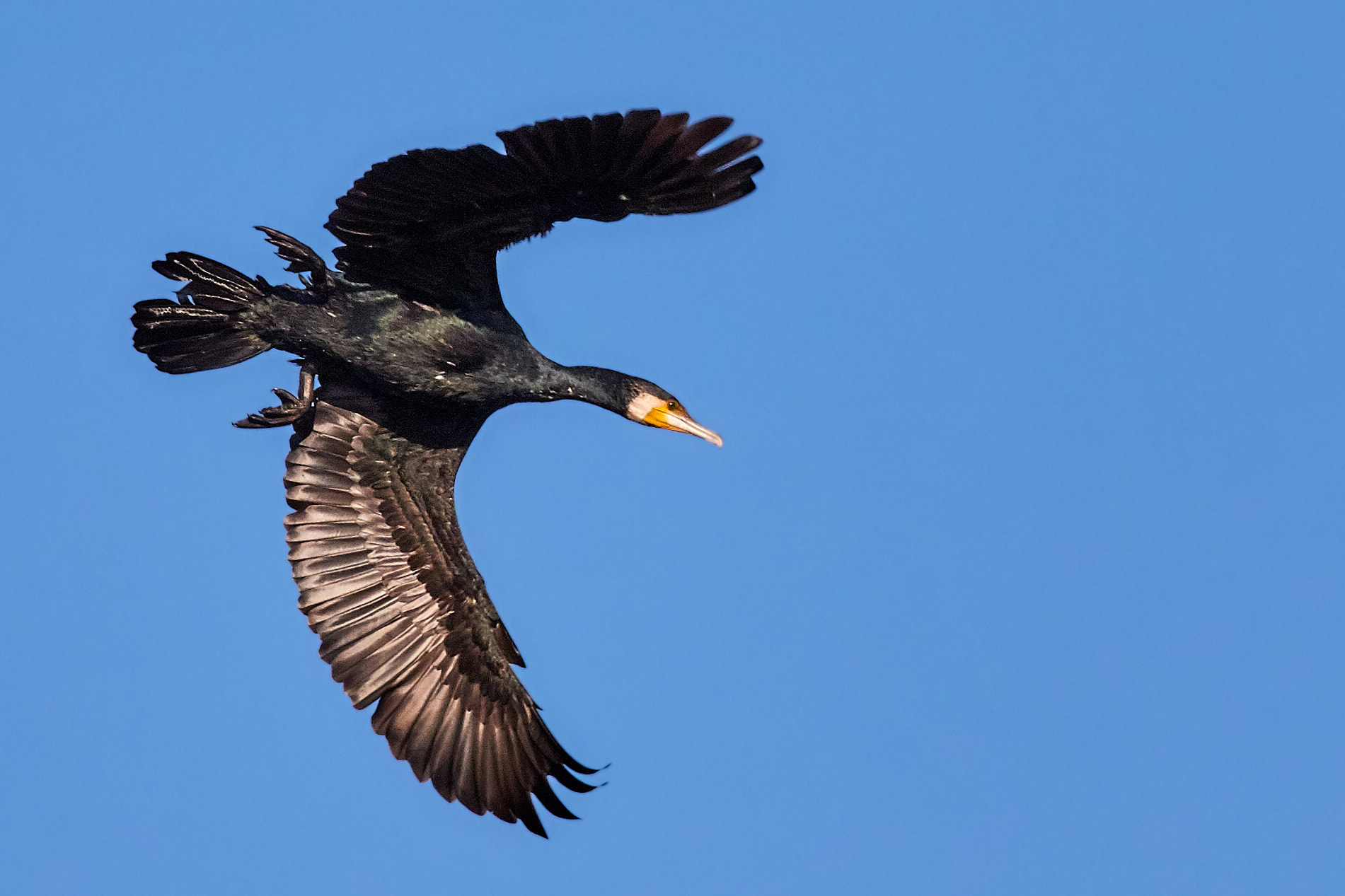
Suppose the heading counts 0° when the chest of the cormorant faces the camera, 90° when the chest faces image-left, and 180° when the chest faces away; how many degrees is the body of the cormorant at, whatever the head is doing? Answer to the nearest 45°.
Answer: approximately 270°
